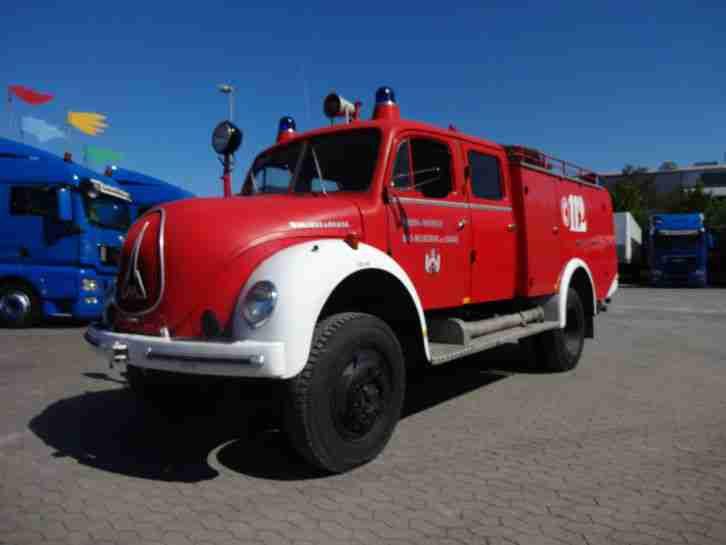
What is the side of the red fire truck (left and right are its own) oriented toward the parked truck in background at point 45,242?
right

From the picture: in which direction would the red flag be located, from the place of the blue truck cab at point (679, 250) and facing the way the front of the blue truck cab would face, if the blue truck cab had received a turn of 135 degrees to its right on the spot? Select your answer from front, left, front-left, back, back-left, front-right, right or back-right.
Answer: left

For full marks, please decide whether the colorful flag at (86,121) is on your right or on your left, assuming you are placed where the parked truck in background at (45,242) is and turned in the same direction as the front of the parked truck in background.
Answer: on your left

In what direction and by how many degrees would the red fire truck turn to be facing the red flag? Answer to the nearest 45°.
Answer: approximately 90° to its right

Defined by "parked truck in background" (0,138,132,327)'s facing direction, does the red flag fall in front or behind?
behind

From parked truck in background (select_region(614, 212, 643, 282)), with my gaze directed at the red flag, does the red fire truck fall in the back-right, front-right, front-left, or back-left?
front-left

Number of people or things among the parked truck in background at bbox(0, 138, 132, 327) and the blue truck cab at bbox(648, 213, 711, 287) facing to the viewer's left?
0

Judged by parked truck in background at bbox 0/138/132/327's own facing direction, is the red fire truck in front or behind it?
in front

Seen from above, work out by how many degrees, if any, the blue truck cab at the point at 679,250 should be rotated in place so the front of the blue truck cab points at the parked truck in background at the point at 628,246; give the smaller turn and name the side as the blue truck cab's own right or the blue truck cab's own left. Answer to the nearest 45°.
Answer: approximately 135° to the blue truck cab's own right

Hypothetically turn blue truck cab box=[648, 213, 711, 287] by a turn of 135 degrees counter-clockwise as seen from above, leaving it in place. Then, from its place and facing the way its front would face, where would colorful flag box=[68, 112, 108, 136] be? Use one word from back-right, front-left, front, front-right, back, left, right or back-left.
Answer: back

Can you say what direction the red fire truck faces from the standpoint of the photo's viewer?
facing the viewer and to the left of the viewer

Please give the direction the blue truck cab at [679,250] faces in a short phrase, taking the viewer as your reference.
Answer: facing the viewer

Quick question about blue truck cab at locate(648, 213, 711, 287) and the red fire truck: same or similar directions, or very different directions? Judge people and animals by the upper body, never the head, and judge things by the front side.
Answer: same or similar directions

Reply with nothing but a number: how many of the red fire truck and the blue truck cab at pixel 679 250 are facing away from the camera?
0

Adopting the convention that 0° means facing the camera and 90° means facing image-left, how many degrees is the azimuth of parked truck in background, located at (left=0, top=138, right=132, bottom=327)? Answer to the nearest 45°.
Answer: approximately 315°
